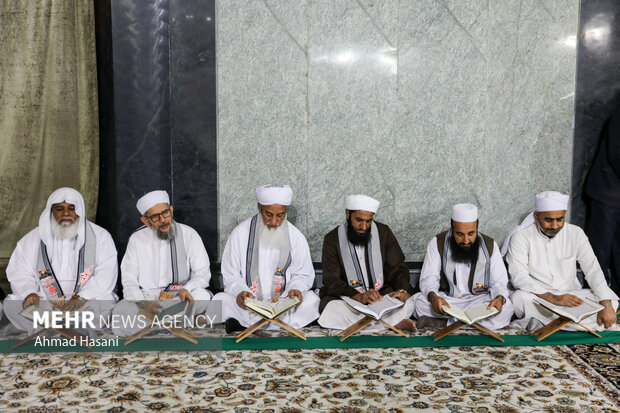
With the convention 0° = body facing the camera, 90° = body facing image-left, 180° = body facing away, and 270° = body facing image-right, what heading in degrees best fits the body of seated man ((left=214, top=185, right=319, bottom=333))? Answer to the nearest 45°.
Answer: approximately 0°

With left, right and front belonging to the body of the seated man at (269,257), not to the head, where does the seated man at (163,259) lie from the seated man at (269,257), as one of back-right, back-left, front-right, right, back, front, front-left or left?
right

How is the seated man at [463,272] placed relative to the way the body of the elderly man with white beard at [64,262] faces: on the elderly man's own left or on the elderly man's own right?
on the elderly man's own left

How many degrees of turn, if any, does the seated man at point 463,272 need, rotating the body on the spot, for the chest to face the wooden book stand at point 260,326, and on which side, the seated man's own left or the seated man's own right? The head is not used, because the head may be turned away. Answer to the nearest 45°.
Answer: approximately 45° to the seated man's own right

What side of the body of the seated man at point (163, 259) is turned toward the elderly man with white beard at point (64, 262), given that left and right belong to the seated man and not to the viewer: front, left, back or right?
right

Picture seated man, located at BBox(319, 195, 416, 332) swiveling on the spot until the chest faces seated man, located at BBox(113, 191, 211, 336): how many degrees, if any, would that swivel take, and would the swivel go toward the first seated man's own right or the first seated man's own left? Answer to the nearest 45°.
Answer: approximately 90° to the first seated man's own right

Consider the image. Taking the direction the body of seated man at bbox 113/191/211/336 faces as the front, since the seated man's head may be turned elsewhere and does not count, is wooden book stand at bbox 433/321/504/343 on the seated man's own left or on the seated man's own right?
on the seated man's own left

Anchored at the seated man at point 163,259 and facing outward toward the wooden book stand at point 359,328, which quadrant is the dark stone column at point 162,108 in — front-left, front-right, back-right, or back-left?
back-left

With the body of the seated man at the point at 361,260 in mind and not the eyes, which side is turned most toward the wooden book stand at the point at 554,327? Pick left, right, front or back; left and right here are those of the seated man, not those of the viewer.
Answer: left

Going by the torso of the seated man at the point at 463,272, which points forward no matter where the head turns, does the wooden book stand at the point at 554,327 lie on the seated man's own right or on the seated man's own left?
on the seated man's own left

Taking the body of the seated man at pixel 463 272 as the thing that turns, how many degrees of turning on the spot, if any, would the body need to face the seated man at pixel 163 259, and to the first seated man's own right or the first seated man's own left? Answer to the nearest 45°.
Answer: approximately 90° to the first seated man's own right

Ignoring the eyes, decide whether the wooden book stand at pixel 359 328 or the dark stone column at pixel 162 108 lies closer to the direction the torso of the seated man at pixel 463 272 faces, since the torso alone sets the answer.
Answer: the wooden book stand

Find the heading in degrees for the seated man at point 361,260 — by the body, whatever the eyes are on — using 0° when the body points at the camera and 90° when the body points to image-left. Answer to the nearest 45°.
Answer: approximately 0°

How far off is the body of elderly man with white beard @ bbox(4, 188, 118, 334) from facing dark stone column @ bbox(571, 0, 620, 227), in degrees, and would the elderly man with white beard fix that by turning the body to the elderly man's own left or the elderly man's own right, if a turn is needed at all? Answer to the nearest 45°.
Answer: approximately 90° to the elderly man's own left
